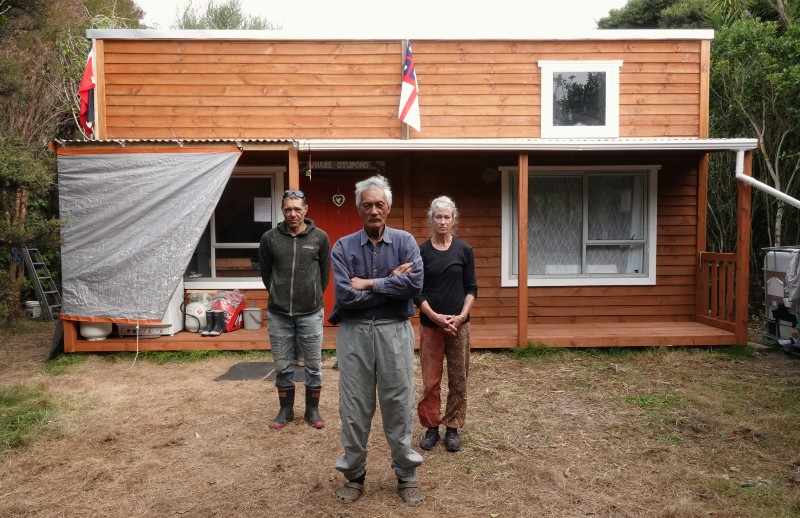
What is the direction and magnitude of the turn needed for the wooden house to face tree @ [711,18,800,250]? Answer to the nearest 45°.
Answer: approximately 90° to its left

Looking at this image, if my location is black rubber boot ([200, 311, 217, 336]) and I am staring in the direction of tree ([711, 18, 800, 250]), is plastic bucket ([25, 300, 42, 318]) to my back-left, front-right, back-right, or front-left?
back-left

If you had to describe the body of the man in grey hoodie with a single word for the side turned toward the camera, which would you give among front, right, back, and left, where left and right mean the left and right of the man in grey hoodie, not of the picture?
front

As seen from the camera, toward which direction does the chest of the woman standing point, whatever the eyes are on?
toward the camera

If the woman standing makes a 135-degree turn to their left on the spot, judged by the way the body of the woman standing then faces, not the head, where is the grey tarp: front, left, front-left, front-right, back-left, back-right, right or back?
left

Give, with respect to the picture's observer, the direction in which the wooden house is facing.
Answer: facing the viewer

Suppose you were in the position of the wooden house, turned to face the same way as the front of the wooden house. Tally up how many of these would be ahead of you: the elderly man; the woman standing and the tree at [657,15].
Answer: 2

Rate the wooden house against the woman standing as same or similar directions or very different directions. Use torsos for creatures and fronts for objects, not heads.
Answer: same or similar directions

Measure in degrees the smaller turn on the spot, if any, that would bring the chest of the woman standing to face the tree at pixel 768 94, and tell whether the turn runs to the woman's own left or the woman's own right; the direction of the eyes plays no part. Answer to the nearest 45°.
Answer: approximately 135° to the woman's own left

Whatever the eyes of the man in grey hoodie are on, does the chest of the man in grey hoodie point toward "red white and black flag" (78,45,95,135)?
no

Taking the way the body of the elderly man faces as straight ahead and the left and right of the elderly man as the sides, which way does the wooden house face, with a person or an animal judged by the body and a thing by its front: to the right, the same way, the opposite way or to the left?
the same way

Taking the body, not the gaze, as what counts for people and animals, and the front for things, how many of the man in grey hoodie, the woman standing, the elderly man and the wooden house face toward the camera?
4

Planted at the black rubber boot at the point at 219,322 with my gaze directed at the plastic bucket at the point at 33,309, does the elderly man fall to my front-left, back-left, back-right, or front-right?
back-left

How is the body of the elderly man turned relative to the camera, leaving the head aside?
toward the camera

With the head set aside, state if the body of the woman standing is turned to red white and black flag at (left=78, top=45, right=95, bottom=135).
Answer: no

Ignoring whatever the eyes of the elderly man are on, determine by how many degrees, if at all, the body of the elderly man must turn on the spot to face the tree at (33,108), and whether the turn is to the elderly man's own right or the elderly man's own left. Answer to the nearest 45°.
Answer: approximately 135° to the elderly man's own right

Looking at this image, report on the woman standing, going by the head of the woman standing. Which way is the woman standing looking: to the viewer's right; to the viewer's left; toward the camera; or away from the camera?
toward the camera
